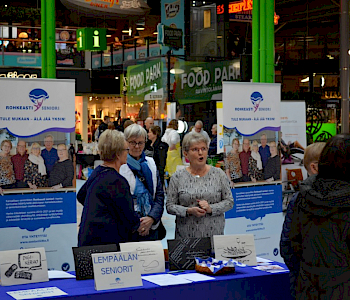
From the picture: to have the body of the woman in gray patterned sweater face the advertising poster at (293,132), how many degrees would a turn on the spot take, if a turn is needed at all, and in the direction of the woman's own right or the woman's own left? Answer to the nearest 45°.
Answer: approximately 180°

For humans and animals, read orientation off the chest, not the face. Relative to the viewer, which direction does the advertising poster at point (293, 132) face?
toward the camera

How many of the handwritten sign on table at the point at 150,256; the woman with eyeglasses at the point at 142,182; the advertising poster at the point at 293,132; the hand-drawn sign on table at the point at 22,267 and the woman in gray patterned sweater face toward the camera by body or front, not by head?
5

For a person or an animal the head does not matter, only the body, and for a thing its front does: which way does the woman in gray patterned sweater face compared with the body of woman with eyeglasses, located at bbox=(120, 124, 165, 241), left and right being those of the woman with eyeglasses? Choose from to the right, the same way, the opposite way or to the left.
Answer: the same way

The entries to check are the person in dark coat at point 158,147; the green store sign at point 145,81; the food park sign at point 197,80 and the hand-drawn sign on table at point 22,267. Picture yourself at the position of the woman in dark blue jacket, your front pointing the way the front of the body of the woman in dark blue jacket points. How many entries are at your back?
1

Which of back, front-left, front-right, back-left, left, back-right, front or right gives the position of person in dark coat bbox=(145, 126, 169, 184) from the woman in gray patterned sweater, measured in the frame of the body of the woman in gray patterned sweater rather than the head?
back

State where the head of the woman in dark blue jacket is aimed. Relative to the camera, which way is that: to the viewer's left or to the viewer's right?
to the viewer's right

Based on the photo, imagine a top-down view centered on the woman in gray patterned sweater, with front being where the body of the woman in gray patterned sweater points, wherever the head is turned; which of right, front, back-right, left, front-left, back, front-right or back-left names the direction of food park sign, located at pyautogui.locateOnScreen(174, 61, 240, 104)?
back

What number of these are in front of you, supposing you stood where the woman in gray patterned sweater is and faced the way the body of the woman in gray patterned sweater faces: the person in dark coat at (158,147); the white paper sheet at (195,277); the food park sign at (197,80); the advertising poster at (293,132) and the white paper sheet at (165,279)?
2

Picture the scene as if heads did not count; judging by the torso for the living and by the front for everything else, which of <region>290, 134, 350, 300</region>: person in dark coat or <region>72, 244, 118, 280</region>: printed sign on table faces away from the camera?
the person in dark coat

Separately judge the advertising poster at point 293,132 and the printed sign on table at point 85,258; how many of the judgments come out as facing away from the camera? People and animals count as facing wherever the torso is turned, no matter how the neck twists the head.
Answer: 0

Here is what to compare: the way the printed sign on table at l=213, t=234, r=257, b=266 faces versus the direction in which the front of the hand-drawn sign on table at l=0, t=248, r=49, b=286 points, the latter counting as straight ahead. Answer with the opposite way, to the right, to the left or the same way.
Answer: the same way

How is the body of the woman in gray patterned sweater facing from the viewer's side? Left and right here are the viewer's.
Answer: facing the viewer

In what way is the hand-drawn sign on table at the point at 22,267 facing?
toward the camera

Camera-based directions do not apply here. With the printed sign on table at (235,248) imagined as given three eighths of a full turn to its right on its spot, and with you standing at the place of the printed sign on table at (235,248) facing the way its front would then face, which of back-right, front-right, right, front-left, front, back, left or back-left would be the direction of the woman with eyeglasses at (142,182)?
front

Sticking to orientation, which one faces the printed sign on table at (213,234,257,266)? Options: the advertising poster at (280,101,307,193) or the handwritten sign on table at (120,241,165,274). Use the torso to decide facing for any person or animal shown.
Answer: the advertising poster

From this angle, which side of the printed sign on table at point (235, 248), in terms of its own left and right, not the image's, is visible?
front
